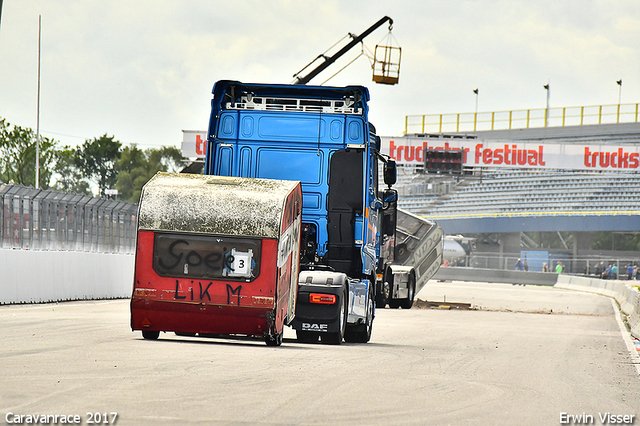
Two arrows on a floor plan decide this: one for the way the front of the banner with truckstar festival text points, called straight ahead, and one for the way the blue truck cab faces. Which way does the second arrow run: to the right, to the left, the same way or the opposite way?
the opposite way

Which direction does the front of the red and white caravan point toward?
away from the camera

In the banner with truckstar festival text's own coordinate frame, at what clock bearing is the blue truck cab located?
The blue truck cab is roughly at 12 o'clock from the banner with truckstar festival text.

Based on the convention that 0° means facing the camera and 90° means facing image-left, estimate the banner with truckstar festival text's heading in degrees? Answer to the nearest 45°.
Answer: approximately 0°

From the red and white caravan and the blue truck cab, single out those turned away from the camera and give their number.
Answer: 2

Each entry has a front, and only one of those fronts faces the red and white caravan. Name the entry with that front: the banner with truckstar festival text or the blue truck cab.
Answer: the banner with truckstar festival text

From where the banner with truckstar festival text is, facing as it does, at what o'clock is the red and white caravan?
The red and white caravan is roughly at 12 o'clock from the banner with truckstar festival text.

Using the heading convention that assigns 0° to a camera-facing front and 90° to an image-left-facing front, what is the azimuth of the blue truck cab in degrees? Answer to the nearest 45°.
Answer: approximately 180°

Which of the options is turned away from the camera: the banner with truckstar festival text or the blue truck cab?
the blue truck cab

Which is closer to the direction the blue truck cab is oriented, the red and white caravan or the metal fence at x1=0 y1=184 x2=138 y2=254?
the metal fence
